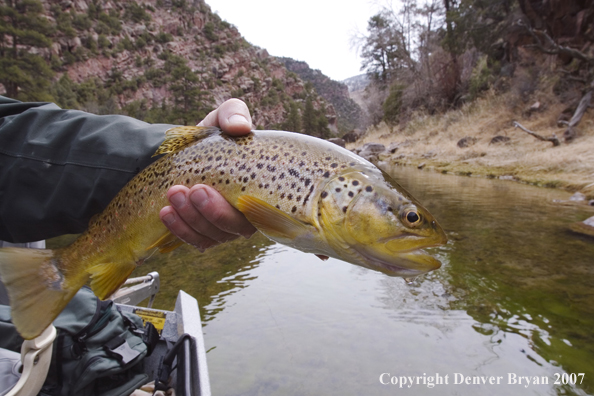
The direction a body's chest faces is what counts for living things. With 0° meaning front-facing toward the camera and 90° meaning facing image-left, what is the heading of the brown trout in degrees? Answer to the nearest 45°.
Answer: approximately 270°

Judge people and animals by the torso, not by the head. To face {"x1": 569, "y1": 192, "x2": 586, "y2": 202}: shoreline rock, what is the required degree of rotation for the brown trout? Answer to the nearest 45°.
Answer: approximately 45° to its left

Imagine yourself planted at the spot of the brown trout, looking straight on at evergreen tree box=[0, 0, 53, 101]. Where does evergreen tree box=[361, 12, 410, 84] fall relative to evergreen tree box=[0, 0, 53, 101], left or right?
right

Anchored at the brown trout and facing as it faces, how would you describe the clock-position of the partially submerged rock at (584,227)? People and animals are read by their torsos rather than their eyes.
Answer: The partially submerged rock is roughly at 11 o'clock from the brown trout.

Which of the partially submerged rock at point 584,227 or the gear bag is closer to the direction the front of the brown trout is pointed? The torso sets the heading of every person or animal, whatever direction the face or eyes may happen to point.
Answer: the partially submerged rock

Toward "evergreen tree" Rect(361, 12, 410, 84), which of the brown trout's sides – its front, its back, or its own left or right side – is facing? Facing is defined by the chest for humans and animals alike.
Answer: left

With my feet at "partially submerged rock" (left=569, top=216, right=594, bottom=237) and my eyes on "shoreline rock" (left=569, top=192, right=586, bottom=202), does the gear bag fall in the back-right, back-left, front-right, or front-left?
back-left

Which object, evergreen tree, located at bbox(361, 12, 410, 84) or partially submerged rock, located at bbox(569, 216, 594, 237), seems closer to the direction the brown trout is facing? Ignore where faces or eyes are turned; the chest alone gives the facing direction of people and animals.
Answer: the partially submerged rock

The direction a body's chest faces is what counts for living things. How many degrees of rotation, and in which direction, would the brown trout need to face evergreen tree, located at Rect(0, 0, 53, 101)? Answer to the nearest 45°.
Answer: approximately 135° to its left
